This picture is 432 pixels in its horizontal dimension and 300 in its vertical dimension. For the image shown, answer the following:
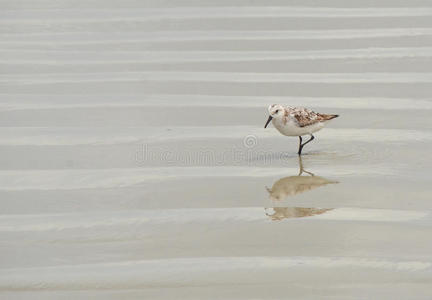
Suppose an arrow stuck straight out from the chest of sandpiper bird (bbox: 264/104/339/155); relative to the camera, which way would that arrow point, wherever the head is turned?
to the viewer's left
